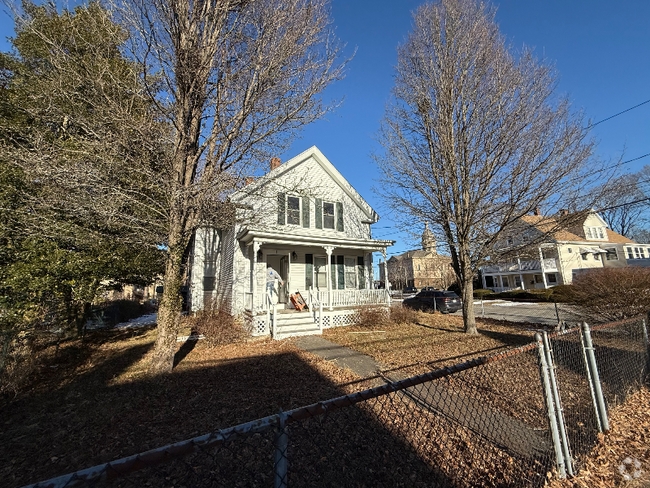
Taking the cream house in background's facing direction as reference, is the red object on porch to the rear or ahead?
ahead

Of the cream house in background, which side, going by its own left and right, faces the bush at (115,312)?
front

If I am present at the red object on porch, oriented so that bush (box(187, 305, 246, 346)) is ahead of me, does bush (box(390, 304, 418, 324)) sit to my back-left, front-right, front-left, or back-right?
back-left

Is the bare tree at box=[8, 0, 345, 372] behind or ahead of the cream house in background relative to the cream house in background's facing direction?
ahead

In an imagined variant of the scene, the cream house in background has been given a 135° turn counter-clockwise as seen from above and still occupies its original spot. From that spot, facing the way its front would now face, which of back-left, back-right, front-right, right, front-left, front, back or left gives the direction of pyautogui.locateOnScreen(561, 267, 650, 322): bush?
right

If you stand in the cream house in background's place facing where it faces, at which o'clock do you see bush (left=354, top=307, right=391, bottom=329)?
The bush is roughly at 11 o'clock from the cream house in background.

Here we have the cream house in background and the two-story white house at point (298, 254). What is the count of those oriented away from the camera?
0
